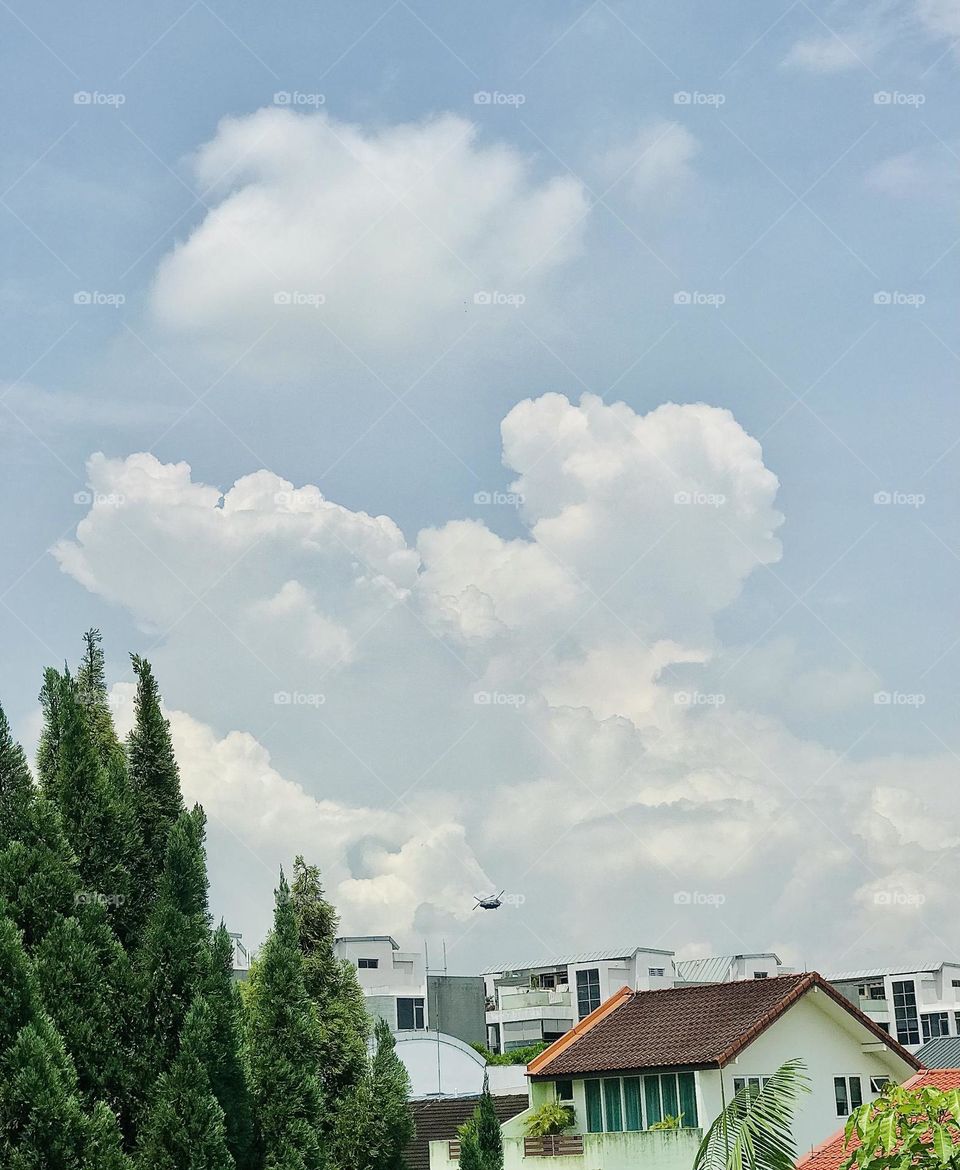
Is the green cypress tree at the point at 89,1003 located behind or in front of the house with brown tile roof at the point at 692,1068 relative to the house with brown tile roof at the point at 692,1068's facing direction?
in front

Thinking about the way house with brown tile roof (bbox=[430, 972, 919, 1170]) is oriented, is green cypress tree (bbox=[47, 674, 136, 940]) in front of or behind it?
in front

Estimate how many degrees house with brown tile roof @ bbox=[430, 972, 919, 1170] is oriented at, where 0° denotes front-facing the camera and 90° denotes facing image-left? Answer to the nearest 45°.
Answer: approximately 45°

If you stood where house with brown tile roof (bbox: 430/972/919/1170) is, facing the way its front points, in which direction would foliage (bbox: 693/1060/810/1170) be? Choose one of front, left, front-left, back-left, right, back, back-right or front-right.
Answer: front-left

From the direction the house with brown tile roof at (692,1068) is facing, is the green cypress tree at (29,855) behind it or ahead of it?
ahead

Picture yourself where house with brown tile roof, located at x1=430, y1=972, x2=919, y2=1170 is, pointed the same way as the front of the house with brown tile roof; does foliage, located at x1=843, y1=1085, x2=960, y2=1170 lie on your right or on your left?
on your left
